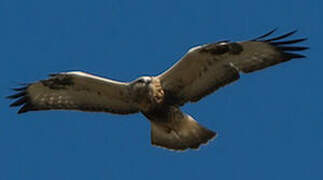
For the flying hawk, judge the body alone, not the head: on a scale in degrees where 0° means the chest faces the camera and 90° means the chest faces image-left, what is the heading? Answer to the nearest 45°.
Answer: approximately 45°
